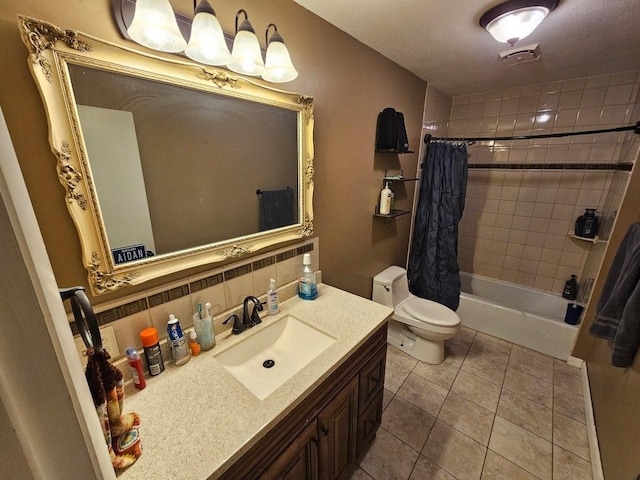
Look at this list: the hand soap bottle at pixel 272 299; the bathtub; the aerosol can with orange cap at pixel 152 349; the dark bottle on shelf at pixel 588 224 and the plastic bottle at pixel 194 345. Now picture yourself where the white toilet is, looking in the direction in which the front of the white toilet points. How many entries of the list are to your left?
2

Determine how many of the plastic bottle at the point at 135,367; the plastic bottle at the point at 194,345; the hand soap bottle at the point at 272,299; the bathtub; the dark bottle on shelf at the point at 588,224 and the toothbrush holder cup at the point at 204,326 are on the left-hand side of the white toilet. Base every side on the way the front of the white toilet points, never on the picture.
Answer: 2

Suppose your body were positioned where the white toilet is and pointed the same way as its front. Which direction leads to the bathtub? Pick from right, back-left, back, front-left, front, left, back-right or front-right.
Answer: left

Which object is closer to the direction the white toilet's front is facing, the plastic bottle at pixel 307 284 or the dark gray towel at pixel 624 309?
the dark gray towel

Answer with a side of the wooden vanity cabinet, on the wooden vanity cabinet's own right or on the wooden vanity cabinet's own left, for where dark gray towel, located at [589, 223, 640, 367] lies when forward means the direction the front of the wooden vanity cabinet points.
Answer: on the wooden vanity cabinet's own left

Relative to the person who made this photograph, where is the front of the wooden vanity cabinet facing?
facing the viewer and to the right of the viewer

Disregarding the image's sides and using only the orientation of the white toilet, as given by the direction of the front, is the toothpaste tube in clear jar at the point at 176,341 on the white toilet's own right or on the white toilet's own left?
on the white toilet's own right

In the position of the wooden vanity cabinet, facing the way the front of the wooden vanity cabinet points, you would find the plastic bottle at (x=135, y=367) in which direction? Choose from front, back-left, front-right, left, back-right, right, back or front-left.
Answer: back-right

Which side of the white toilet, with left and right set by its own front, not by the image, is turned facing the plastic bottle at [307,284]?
right

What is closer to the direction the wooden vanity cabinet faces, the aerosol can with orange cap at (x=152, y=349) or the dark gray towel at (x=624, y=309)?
the dark gray towel

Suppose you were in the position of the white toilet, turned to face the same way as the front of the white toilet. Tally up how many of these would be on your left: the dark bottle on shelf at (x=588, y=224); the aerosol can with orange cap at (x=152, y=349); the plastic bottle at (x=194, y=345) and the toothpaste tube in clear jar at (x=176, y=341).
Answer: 1

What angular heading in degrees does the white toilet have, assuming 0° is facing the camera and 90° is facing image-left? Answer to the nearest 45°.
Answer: approximately 315°

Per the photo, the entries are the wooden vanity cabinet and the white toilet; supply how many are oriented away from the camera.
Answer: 0

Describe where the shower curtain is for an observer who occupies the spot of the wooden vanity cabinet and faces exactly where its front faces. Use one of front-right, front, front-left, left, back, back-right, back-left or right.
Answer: left
